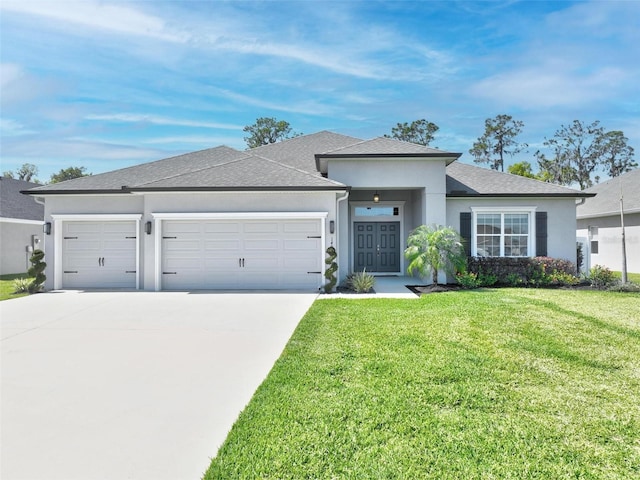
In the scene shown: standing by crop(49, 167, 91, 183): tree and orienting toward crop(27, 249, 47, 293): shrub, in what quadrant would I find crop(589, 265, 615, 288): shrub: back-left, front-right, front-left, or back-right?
front-left

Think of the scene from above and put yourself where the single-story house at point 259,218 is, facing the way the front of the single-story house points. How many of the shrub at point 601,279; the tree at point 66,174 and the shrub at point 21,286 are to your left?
1

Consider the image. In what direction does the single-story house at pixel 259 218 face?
toward the camera

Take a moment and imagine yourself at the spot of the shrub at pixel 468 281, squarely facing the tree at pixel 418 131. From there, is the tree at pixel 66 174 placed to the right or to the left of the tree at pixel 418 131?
left

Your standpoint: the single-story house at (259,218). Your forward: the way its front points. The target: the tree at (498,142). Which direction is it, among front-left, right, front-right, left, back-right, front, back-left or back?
back-left

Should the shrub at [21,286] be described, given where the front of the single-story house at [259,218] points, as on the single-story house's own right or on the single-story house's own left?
on the single-story house's own right

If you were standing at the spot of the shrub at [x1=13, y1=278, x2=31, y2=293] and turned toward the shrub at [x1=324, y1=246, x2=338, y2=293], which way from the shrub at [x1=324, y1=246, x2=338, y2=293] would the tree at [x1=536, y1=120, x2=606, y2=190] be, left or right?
left

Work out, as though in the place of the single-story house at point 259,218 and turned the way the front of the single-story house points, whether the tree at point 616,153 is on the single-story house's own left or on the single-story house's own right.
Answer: on the single-story house's own left

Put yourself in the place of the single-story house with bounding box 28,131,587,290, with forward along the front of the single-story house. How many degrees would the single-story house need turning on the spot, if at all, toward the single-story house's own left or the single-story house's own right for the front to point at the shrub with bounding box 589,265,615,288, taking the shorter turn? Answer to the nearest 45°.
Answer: approximately 90° to the single-story house's own left

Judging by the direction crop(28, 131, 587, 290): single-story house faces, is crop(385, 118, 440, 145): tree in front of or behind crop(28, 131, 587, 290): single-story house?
behind

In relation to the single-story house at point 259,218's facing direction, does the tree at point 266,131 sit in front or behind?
behind

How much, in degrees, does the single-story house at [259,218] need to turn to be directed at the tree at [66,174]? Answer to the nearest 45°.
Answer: approximately 135° to its right

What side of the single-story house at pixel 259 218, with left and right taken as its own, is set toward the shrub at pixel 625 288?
left

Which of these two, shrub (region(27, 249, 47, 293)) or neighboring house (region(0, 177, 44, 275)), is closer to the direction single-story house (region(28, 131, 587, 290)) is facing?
the shrub

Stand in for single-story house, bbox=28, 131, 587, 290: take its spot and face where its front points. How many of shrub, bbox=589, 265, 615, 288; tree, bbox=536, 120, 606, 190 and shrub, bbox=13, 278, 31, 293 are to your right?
1

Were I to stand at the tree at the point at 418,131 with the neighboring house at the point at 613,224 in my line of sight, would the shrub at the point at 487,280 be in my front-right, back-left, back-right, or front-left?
front-right

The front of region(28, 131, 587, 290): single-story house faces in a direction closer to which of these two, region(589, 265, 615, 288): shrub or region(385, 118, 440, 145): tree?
the shrub

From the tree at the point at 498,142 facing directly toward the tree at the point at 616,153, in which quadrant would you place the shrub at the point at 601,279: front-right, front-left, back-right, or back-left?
back-right
